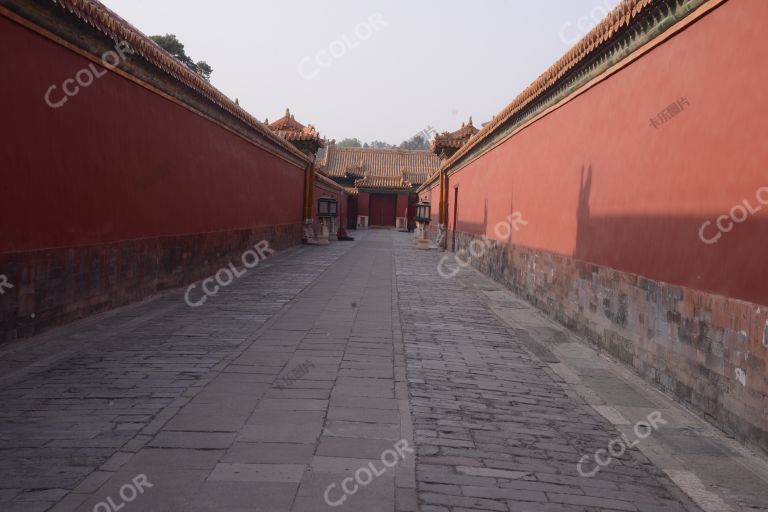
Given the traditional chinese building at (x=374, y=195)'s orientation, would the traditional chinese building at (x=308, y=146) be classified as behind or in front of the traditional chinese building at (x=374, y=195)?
in front

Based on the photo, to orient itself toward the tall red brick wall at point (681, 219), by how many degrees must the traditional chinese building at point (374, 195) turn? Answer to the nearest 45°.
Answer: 0° — it already faces it

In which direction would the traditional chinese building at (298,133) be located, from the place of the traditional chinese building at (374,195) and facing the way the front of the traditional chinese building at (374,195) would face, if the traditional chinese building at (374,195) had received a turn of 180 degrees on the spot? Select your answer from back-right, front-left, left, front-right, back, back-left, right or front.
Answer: back

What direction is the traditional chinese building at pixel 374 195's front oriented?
toward the camera
